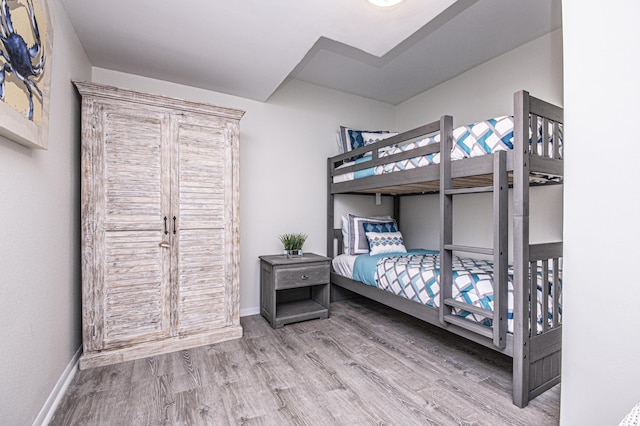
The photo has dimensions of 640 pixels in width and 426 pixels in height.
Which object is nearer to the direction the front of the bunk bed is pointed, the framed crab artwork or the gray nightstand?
the framed crab artwork

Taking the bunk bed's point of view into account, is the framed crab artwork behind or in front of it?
in front

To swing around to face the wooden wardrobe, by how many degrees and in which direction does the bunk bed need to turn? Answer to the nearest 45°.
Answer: approximately 45° to its right
